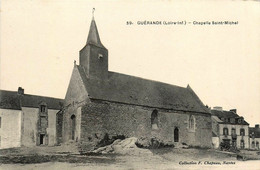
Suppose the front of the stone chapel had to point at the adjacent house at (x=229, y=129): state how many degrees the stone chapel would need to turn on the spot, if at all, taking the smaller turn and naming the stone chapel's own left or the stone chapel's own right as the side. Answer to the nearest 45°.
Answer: approximately 180°

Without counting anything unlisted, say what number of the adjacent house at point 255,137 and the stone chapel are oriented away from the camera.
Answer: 0

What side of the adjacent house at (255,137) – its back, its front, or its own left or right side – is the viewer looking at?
front

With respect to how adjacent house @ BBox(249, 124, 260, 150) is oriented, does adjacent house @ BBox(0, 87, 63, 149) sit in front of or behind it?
in front

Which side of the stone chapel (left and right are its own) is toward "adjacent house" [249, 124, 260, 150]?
back

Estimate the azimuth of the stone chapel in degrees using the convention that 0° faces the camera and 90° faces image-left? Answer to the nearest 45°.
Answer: approximately 45°
